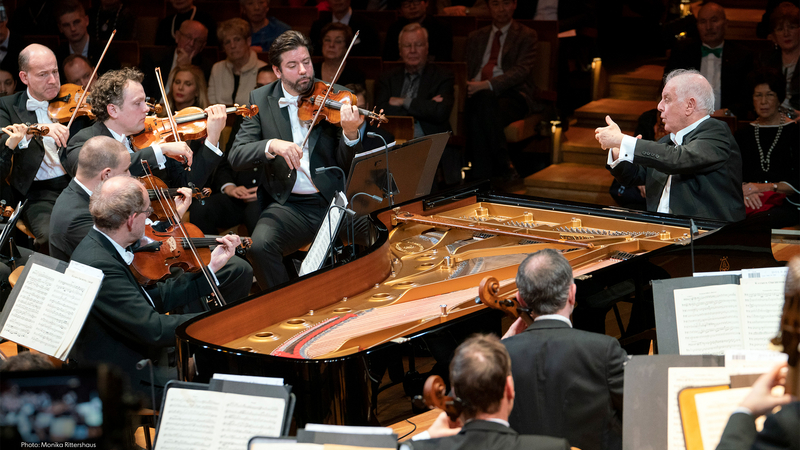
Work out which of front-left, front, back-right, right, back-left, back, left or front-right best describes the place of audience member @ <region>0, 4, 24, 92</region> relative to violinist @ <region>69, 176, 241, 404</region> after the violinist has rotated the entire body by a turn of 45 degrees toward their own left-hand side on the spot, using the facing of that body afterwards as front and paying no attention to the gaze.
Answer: front-left

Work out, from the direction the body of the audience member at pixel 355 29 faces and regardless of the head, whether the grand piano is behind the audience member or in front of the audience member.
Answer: in front

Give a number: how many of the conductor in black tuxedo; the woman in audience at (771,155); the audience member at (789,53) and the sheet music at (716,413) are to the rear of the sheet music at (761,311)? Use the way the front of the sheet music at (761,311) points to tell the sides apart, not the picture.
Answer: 3

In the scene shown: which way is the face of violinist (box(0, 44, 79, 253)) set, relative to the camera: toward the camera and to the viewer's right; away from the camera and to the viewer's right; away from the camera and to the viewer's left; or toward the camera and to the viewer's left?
toward the camera and to the viewer's right

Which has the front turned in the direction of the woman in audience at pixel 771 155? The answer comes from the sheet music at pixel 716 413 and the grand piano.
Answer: the grand piano

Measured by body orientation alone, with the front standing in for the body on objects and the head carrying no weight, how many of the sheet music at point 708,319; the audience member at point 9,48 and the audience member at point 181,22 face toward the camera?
3

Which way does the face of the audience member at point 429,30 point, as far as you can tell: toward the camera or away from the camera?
toward the camera

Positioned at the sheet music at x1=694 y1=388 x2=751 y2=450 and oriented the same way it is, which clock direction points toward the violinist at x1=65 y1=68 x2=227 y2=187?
The violinist is roughly at 4 o'clock from the sheet music.

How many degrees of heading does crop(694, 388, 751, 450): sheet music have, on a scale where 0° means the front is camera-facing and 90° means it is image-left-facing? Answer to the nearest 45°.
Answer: approximately 0°

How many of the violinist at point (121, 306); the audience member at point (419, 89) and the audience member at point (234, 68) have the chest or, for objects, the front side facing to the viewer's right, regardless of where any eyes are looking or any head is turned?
1

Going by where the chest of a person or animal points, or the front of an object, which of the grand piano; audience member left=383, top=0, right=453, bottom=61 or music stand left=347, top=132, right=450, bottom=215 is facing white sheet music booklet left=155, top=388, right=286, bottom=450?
the audience member

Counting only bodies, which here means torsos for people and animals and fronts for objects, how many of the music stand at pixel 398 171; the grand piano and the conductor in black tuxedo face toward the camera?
0

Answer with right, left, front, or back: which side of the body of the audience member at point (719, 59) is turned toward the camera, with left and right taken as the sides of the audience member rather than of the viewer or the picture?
front

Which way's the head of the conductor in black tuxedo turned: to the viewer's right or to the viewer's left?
to the viewer's left

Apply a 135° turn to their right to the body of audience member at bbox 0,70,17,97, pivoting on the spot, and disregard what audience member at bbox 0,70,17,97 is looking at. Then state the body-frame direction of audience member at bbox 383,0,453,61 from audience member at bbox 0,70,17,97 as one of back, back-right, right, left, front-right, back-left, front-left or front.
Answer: back-right

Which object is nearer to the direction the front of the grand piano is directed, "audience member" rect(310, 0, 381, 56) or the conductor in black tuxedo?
the conductor in black tuxedo

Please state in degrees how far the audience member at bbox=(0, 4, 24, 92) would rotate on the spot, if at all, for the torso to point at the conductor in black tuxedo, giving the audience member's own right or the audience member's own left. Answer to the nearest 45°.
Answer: approximately 45° to the audience member's own left
